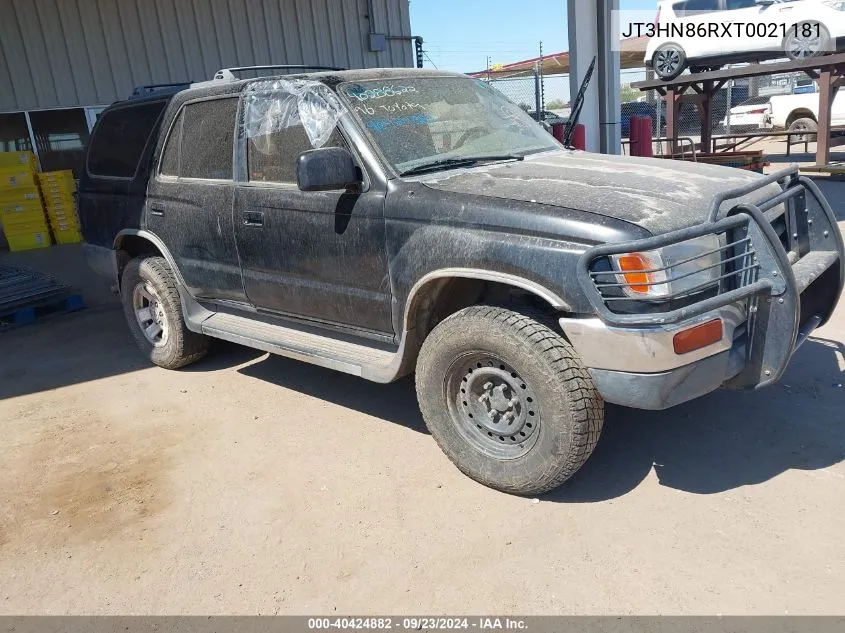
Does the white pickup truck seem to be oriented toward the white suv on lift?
no

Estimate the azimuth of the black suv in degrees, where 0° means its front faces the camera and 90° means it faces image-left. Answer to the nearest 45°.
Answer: approximately 315°

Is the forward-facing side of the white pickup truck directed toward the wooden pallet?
no

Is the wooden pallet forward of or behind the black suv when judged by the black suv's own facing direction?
behind

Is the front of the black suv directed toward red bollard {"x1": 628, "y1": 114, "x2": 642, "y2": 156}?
no

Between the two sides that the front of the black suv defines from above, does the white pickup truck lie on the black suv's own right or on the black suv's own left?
on the black suv's own left

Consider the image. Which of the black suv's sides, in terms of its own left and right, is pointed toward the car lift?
left

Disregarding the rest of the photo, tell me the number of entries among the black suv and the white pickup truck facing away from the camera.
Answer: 0
